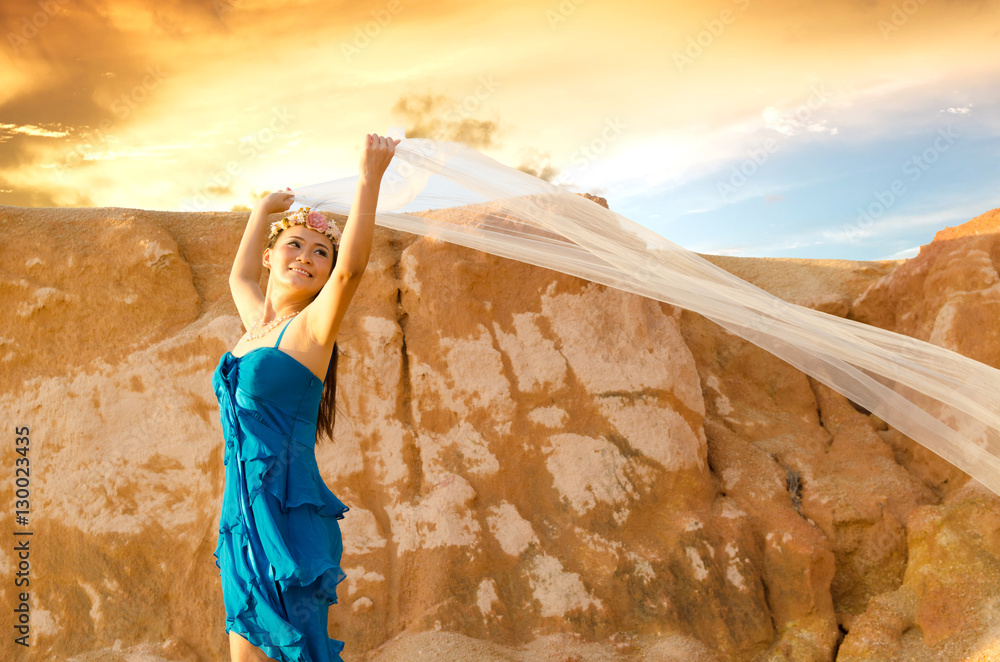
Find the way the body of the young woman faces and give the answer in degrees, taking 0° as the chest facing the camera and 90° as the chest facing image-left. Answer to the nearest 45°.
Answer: approximately 45°
